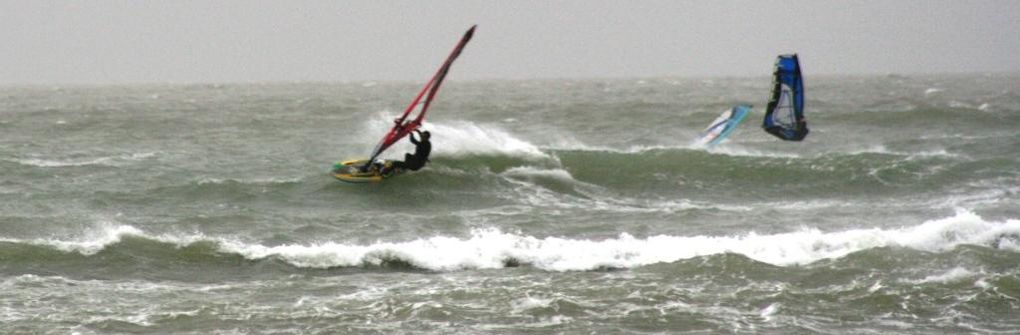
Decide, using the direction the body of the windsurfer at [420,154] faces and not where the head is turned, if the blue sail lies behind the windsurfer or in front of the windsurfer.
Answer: behind

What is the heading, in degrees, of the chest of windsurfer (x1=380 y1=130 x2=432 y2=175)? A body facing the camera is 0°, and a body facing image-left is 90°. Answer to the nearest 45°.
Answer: approximately 90°
